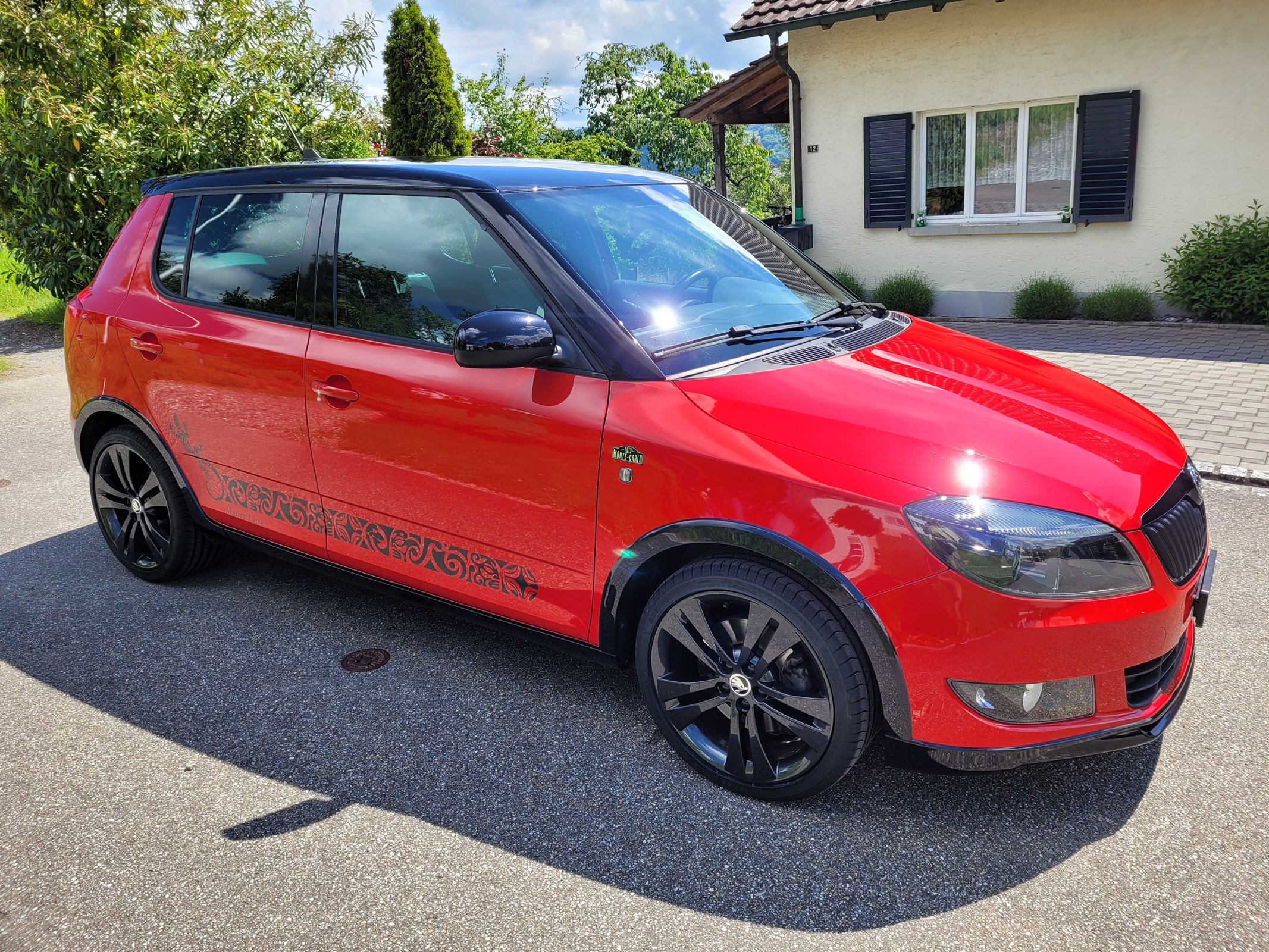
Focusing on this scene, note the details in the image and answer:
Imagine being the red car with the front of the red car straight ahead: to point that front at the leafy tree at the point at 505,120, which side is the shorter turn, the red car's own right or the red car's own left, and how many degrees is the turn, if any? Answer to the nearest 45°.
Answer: approximately 135° to the red car's own left

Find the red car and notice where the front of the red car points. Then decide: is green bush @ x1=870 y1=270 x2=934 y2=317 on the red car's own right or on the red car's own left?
on the red car's own left

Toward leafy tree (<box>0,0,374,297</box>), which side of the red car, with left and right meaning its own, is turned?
back

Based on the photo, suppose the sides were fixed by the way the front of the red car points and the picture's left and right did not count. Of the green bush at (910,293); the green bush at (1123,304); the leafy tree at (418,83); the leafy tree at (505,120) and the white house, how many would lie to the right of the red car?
0

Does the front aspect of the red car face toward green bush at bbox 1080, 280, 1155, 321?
no

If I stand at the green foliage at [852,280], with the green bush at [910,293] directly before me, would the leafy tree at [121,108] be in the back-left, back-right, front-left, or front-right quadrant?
back-right

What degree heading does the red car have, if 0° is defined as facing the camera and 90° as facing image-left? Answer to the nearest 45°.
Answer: approximately 315°

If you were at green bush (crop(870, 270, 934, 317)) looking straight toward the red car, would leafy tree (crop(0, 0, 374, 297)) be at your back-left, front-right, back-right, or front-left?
front-right

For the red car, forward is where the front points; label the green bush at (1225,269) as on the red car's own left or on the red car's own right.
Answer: on the red car's own left

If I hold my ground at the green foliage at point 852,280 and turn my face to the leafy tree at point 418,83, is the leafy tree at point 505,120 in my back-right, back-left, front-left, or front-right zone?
front-right

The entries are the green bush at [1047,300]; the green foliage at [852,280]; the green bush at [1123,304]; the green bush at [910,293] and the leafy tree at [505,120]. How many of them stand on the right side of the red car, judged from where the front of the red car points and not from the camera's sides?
0

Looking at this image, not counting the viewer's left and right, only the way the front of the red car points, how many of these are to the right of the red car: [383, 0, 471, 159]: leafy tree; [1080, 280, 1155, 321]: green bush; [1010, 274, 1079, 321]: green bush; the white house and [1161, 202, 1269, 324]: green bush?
0

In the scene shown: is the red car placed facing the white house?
no

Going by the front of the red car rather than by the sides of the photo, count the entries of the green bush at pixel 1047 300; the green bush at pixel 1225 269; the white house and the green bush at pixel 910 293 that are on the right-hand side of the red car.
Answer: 0

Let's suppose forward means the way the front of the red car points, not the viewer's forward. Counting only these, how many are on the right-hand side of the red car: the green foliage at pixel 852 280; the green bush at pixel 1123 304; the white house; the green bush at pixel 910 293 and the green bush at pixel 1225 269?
0

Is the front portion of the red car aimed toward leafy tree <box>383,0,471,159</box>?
no

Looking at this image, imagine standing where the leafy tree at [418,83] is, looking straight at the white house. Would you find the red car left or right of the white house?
right
